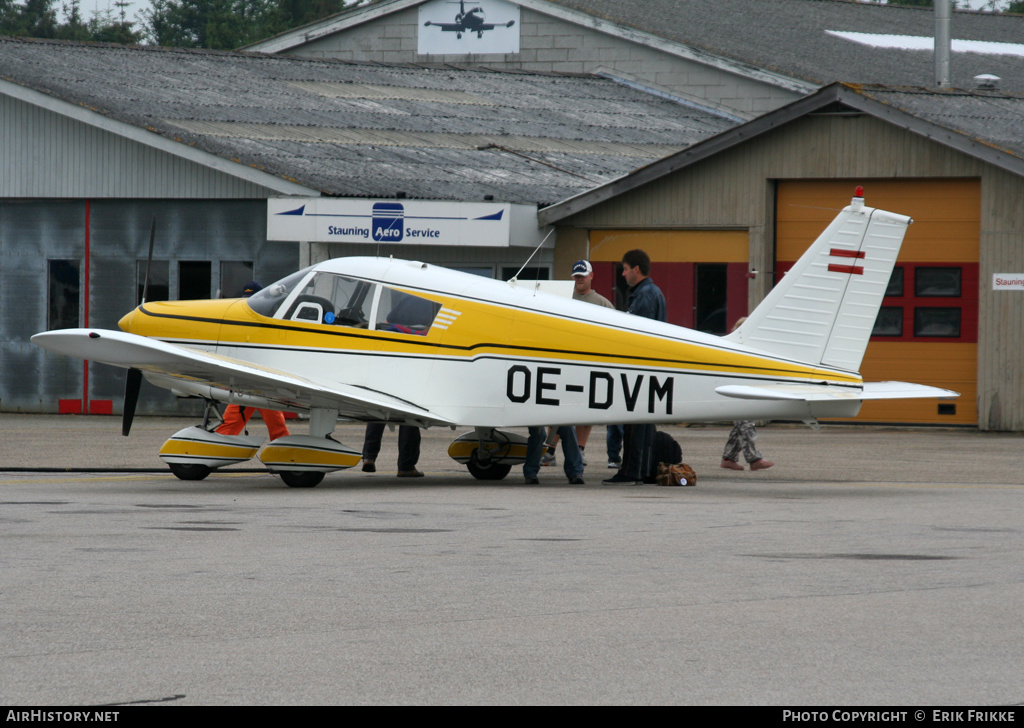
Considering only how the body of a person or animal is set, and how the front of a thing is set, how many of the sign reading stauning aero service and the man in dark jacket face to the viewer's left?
1

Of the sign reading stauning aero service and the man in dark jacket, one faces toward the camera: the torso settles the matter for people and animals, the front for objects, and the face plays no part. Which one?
the sign reading stauning aero service

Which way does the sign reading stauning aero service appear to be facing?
toward the camera

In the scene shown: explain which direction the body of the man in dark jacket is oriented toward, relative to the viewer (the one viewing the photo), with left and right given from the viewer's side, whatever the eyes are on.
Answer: facing to the left of the viewer

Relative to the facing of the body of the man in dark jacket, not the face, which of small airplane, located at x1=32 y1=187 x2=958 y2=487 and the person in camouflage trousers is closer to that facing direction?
the small airplane

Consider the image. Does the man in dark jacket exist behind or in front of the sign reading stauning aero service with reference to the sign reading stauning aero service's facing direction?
in front

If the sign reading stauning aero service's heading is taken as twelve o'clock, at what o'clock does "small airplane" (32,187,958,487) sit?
The small airplane is roughly at 12 o'clock from the sign reading stauning aero service.

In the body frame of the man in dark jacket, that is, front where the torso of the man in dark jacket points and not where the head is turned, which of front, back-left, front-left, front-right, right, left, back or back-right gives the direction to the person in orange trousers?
front

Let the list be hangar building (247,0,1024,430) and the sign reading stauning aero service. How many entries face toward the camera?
2

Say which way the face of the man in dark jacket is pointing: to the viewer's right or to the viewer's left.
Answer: to the viewer's left
